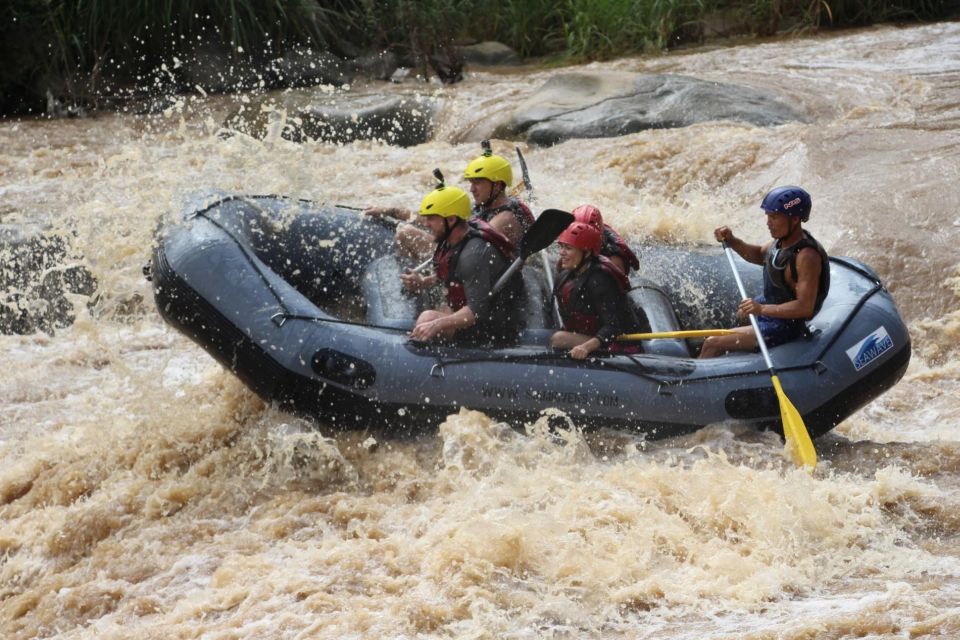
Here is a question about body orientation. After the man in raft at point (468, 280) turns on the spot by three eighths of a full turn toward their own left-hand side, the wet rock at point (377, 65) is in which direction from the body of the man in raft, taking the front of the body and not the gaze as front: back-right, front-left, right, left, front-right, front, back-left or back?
back-left

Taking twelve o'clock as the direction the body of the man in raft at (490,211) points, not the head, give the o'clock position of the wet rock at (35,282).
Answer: The wet rock is roughly at 1 o'clock from the man in raft.

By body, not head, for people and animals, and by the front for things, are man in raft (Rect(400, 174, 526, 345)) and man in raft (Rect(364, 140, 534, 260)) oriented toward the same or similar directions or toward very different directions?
same or similar directions

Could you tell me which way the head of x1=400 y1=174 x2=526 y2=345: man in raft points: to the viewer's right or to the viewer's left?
to the viewer's left

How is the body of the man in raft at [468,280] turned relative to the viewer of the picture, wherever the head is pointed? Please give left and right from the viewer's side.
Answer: facing to the left of the viewer

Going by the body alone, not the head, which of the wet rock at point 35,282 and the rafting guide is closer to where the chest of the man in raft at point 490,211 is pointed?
the wet rock

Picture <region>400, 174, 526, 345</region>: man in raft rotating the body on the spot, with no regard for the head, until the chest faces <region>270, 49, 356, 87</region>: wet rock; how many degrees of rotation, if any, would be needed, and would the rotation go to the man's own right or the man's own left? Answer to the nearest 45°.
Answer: approximately 90° to the man's own right

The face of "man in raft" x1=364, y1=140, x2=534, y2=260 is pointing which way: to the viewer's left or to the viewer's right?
to the viewer's left

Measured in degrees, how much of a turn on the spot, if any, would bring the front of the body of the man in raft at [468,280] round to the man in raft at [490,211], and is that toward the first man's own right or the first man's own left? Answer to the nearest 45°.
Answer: approximately 90° to the first man's own right

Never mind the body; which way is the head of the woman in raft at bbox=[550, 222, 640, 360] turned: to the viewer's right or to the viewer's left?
to the viewer's left

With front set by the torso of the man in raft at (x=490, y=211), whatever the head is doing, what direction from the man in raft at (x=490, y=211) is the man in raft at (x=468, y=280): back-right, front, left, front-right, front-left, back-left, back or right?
left

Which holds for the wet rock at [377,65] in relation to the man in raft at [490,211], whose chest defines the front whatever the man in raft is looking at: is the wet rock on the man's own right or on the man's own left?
on the man's own right

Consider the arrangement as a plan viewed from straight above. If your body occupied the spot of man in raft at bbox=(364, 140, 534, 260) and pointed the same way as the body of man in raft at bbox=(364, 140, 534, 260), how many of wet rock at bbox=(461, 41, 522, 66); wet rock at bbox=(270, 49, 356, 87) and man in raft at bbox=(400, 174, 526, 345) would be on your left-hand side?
1

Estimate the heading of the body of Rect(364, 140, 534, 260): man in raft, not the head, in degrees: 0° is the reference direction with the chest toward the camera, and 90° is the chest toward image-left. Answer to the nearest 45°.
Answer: approximately 90°

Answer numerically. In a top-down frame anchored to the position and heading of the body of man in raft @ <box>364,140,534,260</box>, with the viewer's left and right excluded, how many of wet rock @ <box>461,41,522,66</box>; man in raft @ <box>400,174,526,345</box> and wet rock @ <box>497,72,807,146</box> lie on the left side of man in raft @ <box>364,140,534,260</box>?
1

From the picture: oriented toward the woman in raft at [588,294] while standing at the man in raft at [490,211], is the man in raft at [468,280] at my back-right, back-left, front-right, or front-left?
front-right
